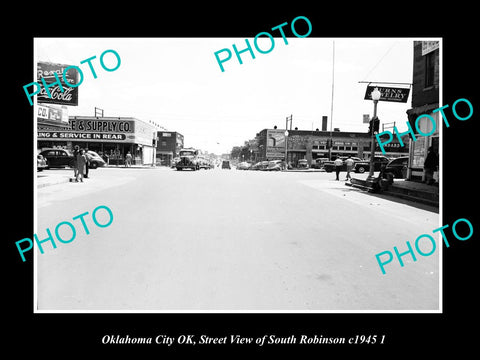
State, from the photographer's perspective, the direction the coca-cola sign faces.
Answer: facing the viewer

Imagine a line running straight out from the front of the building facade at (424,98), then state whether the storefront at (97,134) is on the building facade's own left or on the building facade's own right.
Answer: on the building facade's own right

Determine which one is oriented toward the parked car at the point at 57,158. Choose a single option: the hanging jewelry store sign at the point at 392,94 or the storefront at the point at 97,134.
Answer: the storefront

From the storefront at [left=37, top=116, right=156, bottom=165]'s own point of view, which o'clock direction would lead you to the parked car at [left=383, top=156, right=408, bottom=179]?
The parked car is roughly at 11 o'clock from the storefront.

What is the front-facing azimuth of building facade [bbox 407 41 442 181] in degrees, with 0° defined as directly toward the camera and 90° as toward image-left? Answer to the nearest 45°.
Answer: approximately 45°

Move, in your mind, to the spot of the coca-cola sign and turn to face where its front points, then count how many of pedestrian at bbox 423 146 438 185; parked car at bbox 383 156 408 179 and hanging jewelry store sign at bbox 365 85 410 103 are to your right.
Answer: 0

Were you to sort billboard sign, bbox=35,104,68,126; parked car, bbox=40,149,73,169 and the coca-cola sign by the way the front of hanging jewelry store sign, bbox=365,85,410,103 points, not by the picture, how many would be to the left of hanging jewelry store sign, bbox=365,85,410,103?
0

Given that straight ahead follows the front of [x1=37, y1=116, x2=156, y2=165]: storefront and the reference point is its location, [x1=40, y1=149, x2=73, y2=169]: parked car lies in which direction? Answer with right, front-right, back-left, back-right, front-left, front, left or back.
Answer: front

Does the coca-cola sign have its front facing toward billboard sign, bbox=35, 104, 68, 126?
no

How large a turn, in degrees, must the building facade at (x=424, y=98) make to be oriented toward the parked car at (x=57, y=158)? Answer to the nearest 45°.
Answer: approximately 45° to its right
